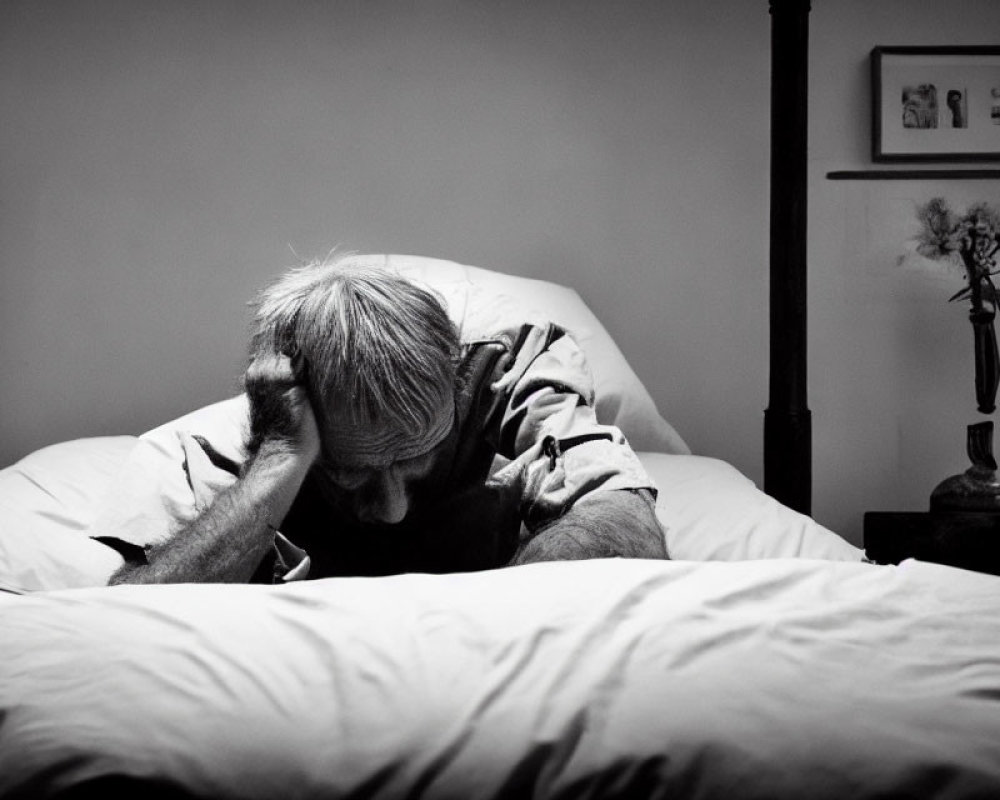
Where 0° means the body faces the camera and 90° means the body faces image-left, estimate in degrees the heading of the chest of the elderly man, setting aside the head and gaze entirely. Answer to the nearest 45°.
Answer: approximately 0°

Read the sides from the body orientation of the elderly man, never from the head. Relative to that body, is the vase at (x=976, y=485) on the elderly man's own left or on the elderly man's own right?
on the elderly man's own left

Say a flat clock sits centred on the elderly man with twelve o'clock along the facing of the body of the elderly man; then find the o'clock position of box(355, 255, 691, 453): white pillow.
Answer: The white pillow is roughly at 7 o'clock from the elderly man.

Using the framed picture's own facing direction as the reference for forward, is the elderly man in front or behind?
in front

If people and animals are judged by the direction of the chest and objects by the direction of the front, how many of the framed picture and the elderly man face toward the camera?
2

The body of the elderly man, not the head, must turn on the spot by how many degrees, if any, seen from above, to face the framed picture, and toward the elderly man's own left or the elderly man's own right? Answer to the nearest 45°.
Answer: approximately 135° to the elderly man's own left

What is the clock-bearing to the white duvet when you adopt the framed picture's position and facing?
The white duvet is roughly at 12 o'clock from the framed picture.

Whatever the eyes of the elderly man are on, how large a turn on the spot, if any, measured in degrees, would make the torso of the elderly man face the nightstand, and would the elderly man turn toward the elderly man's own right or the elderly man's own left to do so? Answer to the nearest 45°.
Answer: approximately 135° to the elderly man's own left
